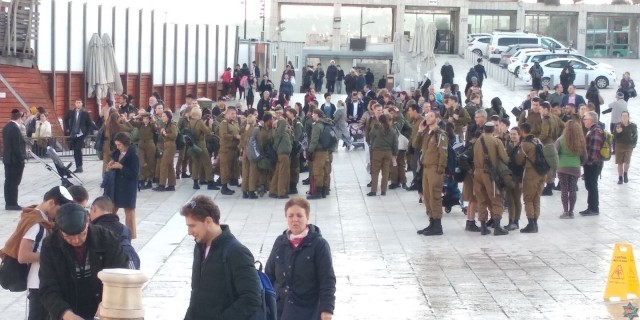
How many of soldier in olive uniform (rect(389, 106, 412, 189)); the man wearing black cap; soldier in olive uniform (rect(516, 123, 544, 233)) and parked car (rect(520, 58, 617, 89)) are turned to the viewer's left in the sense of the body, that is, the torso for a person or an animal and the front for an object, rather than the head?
2

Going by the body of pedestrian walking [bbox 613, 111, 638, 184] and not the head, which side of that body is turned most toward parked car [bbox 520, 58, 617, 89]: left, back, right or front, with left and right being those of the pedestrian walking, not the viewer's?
back

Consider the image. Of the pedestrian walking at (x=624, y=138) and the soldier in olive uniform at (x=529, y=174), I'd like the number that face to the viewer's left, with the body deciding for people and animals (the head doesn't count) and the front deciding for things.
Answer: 1

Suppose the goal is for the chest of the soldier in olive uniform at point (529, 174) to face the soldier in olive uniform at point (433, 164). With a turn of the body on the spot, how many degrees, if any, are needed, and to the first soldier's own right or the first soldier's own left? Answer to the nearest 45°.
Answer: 0° — they already face them

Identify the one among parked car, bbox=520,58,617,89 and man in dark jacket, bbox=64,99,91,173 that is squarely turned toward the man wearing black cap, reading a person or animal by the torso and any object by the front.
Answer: the man in dark jacket

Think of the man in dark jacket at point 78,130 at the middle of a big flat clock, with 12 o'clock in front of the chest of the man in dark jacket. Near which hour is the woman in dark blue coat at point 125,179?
The woman in dark blue coat is roughly at 12 o'clock from the man in dark jacket.

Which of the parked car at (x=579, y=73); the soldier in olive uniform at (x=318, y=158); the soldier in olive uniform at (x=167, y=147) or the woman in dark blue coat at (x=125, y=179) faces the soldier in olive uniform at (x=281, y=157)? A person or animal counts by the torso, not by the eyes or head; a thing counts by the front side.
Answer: the soldier in olive uniform at (x=318, y=158)
